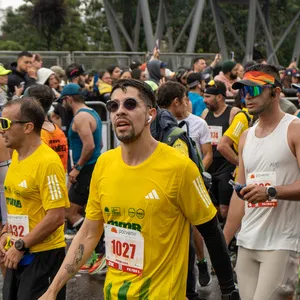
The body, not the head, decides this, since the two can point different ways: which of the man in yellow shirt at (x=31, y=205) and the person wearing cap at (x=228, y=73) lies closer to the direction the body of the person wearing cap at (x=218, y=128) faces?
the man in yellow shirt

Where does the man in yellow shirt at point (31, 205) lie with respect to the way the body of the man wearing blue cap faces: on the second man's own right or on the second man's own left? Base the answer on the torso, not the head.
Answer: on the second man's own left

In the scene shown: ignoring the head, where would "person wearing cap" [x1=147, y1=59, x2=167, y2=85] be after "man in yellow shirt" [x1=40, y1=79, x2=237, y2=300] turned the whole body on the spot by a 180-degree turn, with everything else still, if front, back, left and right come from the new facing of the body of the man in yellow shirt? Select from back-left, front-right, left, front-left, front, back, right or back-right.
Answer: front-left

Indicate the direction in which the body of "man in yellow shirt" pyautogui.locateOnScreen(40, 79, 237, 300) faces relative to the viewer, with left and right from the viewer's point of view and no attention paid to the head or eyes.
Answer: facing the viewer and to the left of the viewer

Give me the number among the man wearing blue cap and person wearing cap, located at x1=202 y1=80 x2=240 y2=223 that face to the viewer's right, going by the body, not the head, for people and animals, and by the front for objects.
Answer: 0

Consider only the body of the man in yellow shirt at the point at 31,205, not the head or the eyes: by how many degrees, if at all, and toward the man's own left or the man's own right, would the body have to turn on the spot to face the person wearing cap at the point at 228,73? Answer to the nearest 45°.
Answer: approximately 180°

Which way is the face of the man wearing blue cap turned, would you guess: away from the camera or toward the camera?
away from the camera
